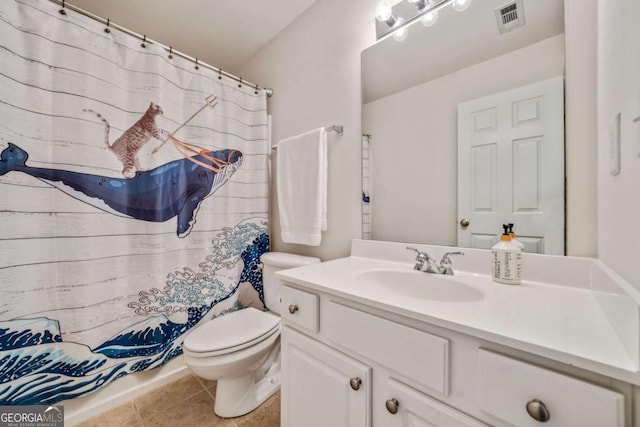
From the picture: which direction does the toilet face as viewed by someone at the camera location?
facing the viewer and to the left of the viewer

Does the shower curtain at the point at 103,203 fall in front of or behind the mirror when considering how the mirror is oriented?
in front

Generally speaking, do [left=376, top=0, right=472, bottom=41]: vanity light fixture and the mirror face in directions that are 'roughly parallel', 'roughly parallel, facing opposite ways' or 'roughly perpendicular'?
roughly parallel

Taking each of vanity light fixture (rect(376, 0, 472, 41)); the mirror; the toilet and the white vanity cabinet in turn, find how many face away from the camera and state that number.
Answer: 0

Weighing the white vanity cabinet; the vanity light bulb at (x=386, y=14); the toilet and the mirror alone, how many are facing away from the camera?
0

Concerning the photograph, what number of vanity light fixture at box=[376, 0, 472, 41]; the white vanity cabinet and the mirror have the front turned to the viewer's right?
0

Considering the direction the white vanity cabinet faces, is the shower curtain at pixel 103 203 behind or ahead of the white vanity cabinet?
ahead

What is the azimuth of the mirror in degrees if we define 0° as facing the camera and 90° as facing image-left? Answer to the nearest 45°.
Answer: approximately 45°

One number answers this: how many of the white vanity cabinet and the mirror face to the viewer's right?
0

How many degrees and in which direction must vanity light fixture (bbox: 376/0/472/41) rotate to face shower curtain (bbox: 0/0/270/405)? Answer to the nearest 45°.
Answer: approximately 45° to its right

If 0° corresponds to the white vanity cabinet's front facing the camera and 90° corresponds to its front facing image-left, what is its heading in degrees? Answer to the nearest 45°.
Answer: approximately 45°
